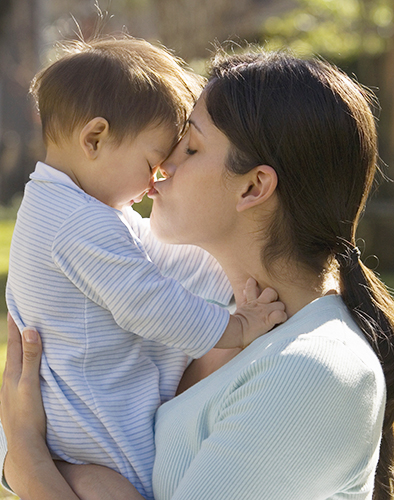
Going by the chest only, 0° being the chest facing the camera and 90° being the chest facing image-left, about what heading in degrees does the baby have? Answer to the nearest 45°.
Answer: approximately 270°

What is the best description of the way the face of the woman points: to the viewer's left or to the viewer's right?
to the viewer's left

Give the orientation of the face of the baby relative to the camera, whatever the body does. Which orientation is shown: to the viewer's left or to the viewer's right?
to the viewer's right

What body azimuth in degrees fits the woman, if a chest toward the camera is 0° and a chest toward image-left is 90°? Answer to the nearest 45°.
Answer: approximately 90°
